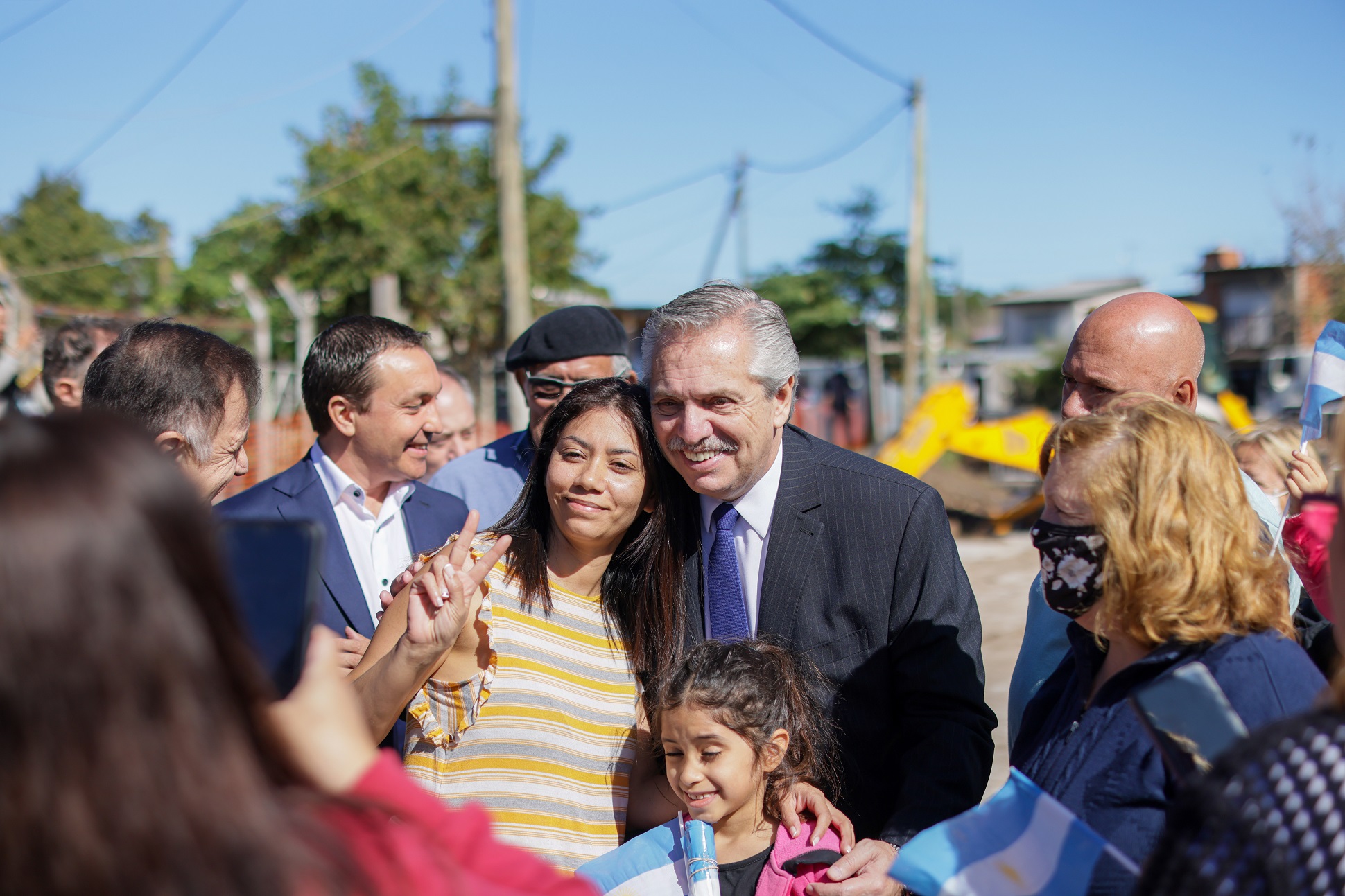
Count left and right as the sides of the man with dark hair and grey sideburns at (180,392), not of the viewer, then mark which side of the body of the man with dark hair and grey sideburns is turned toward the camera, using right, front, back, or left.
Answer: right

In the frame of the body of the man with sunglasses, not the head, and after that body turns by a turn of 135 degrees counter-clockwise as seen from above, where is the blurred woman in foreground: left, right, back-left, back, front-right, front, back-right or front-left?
back-right

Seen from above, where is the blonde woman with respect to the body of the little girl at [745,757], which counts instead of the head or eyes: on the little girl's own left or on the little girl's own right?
on the little girl's own left

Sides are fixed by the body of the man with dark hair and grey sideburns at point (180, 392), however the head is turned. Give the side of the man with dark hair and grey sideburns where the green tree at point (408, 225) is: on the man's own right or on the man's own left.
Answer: on the man's own left

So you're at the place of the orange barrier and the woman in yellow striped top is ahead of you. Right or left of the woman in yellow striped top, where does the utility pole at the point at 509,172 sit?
left

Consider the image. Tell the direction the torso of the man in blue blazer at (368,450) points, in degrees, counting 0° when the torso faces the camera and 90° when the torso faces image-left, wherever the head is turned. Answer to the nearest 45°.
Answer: approximately 315°

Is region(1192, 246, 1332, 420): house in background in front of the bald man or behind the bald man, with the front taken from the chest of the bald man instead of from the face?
behind

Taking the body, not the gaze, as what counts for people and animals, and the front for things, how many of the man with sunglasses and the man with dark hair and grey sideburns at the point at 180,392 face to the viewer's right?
1

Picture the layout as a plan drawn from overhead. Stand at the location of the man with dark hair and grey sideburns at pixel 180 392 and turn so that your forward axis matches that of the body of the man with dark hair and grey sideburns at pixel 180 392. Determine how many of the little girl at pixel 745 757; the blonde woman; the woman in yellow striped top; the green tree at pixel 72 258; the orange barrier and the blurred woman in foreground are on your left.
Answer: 2

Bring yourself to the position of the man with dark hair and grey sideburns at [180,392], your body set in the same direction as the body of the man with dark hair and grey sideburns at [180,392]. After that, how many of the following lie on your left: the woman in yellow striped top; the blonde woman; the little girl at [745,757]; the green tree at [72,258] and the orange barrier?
2

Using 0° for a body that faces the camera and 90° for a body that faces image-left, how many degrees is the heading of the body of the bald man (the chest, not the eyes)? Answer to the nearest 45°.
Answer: approximately 45°
